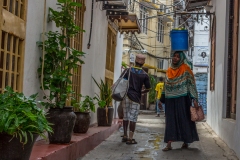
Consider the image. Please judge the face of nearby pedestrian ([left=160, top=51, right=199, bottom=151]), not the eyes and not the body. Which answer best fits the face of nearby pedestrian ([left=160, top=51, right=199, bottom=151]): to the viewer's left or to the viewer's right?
to the viewer's left

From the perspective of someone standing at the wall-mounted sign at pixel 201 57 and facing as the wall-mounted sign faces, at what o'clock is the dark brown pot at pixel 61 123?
The dark brown pot is roughly at 12 o'clock from the wall-mounted sign.

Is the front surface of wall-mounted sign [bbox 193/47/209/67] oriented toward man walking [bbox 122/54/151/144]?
yes

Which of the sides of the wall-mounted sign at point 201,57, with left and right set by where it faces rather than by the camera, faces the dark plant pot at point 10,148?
front

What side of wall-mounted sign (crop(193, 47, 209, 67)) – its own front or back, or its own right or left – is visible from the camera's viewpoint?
front

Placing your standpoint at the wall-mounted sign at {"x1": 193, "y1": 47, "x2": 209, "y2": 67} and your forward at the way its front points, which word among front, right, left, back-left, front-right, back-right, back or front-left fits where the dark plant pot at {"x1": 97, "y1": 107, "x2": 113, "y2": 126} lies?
front

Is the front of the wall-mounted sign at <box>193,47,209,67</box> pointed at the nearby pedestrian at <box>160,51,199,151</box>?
yes

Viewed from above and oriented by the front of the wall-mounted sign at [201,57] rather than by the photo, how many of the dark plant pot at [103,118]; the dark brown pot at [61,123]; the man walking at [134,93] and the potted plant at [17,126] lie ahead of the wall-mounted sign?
4

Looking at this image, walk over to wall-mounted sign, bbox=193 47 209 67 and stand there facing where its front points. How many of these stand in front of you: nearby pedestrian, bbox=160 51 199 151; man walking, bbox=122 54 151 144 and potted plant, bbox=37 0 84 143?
3

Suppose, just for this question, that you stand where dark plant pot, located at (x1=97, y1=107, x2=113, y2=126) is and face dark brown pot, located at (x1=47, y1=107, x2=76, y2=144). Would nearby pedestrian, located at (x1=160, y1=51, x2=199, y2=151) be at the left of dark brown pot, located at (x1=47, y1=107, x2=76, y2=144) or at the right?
left

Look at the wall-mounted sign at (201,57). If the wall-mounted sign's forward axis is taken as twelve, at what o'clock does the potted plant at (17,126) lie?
The potted plant is roughly at 12 o'clock from the wall-mounted sign.

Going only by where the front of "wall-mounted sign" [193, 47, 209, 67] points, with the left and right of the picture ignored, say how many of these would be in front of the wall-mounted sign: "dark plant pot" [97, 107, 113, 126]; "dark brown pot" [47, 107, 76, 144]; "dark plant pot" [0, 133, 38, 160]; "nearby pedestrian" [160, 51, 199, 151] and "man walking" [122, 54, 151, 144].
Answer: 5
